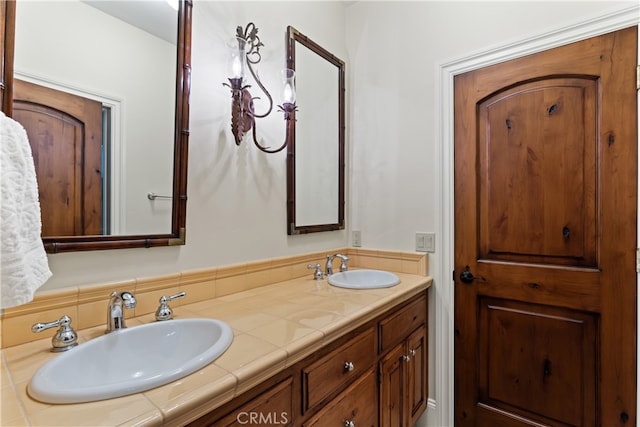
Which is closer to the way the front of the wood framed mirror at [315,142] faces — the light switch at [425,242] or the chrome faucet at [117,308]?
the light switch

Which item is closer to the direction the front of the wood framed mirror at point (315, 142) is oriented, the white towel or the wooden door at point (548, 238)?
the wooden door

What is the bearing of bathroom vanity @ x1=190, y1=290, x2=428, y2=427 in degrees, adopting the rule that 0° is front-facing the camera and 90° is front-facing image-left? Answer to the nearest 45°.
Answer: approximately 315°

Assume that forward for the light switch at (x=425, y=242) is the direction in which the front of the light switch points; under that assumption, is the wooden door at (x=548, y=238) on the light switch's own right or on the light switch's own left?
on the light switch's own left

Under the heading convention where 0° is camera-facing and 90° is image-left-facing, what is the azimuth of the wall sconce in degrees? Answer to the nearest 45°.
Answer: approximately 315°

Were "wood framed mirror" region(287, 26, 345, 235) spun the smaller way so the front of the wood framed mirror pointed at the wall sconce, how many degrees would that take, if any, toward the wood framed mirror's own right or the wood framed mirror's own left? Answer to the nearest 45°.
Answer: approximately 90° to the wood framed mirror's own right

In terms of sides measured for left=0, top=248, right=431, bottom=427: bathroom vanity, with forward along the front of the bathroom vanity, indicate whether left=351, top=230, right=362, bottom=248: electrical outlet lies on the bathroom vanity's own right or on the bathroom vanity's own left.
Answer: on the bathroom vanity's own left

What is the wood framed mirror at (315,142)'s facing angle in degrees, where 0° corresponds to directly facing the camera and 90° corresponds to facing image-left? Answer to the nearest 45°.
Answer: approximately 315°

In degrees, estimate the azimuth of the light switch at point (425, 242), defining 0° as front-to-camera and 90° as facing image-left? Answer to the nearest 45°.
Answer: approximately 0°
